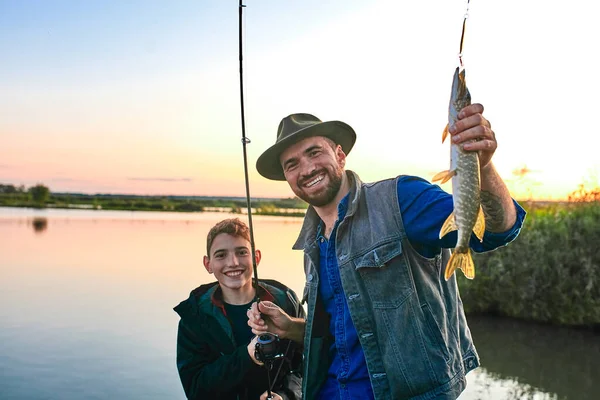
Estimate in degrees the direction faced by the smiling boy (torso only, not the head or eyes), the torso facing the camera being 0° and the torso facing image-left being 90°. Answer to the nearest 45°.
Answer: approximately 0°

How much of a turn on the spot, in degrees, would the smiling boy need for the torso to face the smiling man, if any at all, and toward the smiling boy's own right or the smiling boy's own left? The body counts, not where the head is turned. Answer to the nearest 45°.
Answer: approximately 45° to the smiling boy's own left

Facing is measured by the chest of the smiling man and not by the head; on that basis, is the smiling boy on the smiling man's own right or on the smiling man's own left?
on the smiling man's own right
